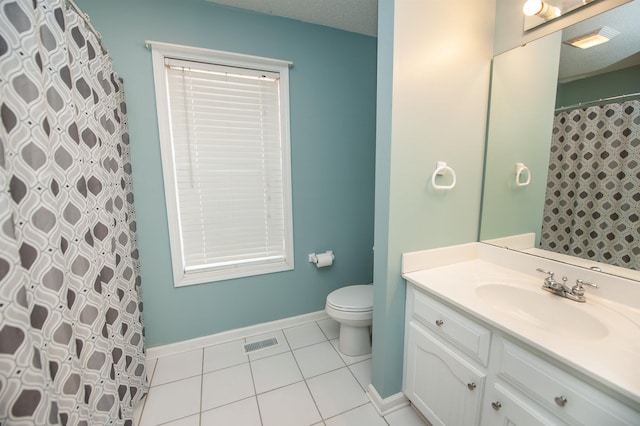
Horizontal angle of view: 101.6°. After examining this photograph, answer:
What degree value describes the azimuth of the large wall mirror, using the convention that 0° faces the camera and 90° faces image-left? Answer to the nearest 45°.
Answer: approximately 45°

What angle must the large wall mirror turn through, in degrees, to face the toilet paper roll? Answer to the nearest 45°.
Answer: approximately 45° to its right

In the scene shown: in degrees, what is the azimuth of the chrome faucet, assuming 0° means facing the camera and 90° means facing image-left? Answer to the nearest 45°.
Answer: approximately 45°

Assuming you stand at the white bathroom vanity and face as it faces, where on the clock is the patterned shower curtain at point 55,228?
The patterned shower curtain is roughly at 12 o'clock from the white bathroom vanity.

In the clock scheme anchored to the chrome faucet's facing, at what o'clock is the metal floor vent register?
The metal floor vent register is roughly at 1 o'clock from the chrome faucet.

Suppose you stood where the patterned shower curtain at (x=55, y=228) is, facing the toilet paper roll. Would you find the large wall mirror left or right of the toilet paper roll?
right
